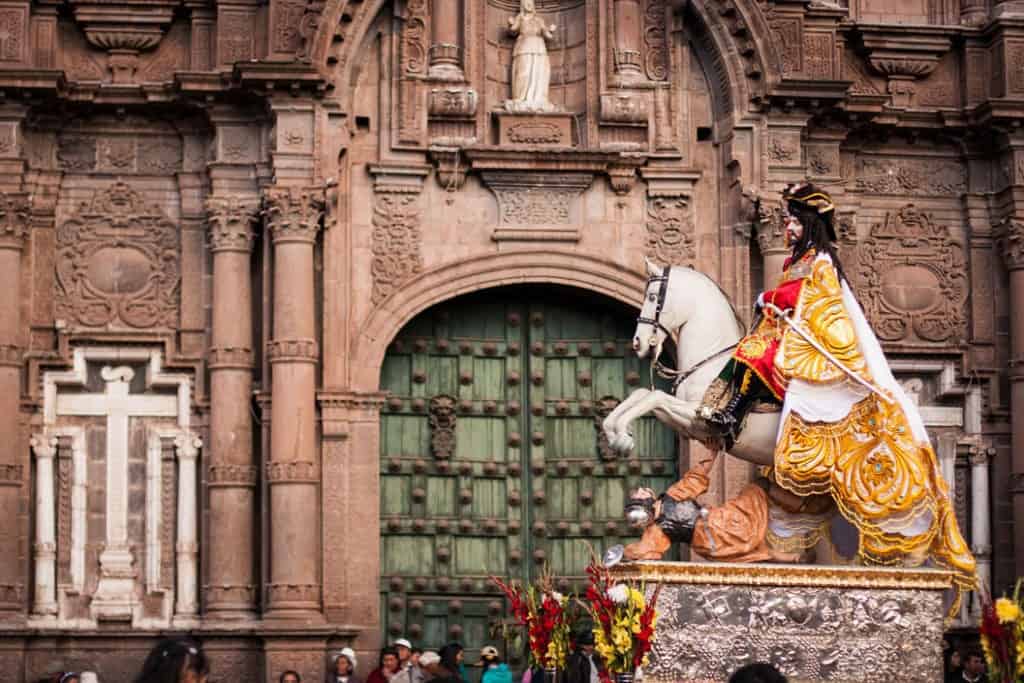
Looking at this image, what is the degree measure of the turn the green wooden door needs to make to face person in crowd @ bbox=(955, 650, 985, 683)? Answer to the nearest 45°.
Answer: approximately 45° to its left

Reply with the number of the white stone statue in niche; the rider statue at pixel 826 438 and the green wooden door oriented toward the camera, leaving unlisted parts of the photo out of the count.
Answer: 2

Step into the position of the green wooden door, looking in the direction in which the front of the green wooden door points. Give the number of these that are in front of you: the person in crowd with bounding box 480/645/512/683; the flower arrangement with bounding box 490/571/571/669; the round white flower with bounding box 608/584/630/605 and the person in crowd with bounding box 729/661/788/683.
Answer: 4

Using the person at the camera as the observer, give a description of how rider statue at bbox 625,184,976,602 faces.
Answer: facing to the left of the viewer

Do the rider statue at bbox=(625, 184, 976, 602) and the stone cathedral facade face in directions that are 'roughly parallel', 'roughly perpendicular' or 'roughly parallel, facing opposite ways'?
roughly perpendicular

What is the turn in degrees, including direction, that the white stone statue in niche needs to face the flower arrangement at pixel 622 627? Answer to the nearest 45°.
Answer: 0° — it already faces it

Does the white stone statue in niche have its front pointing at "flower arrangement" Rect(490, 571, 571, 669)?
yes
